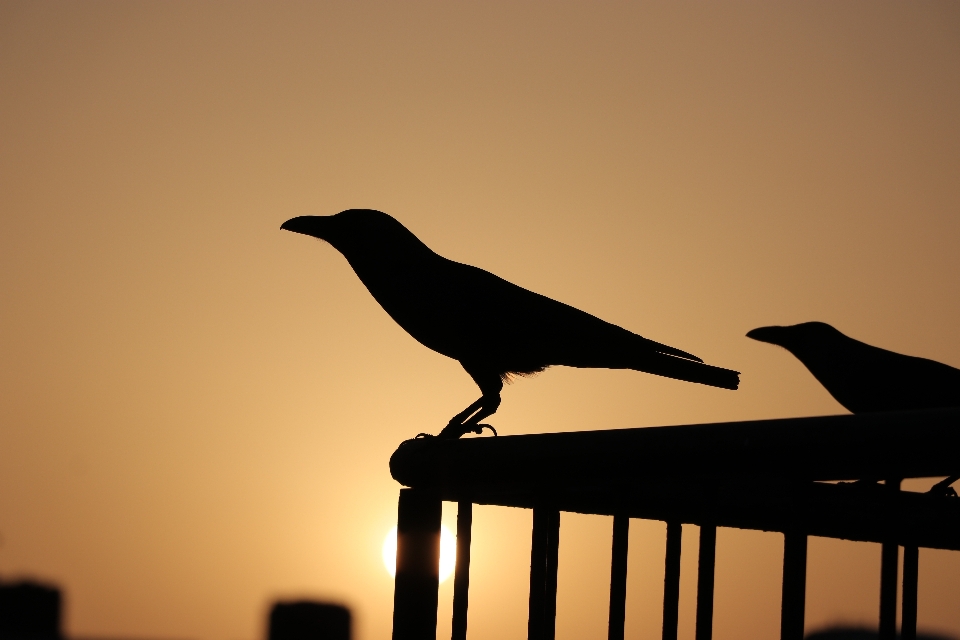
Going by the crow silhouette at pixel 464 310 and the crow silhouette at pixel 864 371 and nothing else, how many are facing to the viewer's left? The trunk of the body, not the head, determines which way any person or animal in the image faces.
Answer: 2

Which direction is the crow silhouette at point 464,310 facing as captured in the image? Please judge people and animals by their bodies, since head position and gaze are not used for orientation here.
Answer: to the viewer's left

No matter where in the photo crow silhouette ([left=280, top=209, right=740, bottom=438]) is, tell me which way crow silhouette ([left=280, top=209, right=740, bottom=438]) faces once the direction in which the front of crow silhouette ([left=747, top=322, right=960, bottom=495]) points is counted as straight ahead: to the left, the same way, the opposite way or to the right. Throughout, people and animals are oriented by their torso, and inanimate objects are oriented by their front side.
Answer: the same way

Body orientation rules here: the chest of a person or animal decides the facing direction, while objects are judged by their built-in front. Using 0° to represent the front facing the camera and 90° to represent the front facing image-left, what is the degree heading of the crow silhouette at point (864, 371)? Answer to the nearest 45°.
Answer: approximately 90°

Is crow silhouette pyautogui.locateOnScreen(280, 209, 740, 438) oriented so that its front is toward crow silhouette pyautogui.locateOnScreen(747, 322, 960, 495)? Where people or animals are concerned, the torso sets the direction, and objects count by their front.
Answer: no

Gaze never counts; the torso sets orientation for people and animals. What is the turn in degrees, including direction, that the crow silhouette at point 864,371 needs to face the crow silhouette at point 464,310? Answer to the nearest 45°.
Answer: approximately 45° to its left
